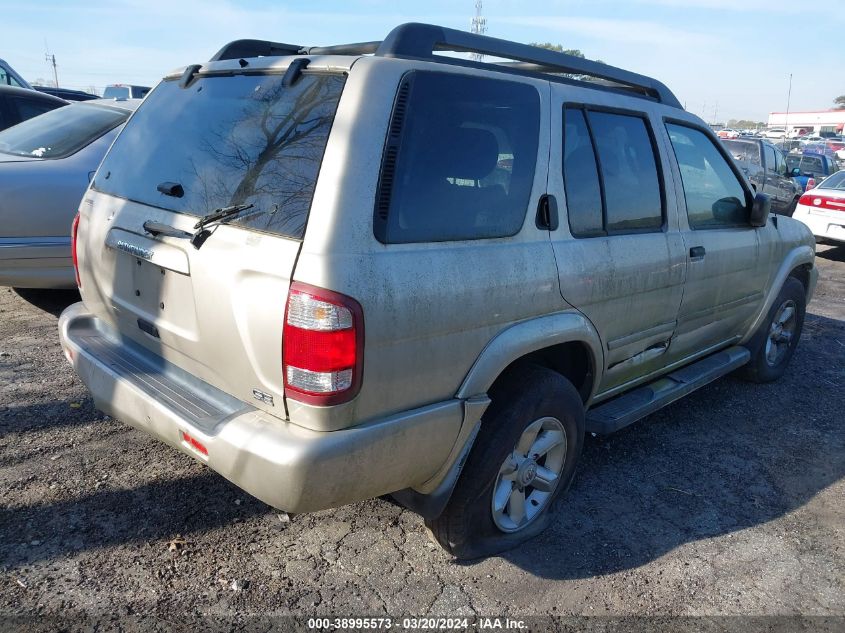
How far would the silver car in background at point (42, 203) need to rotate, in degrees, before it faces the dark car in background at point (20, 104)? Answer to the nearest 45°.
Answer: approximately 45° to its left

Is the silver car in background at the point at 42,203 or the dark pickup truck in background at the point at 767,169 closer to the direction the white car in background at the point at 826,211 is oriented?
the dark pickup truck in background

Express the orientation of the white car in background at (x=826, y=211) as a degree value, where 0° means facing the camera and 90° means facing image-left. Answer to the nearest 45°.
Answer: approximately 225°

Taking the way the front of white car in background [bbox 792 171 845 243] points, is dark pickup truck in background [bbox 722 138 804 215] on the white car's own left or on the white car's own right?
on the white car's own left

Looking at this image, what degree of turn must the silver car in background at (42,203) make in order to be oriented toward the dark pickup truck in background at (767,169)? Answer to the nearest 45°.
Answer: approximately 45° to its right

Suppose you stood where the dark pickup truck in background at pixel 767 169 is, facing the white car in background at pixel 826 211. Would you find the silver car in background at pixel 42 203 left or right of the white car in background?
right

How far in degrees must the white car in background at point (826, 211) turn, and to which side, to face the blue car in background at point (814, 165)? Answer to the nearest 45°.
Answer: approximately 45° to its left
